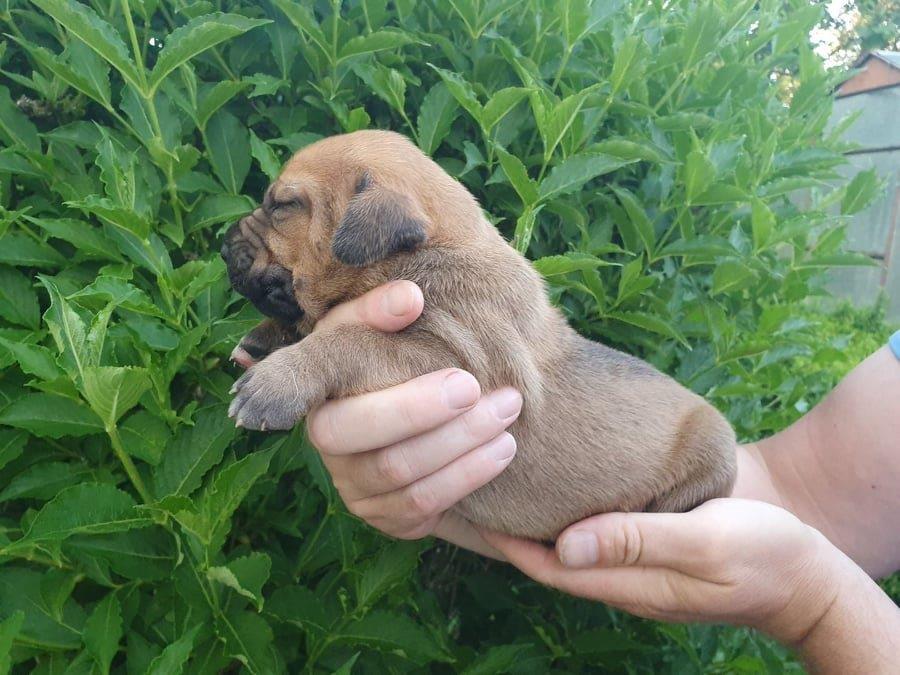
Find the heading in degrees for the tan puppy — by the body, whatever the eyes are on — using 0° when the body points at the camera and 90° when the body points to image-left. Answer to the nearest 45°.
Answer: approximately 90°

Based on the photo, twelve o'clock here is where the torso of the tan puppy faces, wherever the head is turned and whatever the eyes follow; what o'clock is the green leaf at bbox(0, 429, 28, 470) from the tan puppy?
The green leaf is roughly at 1 o'clock from the tan puppy.
